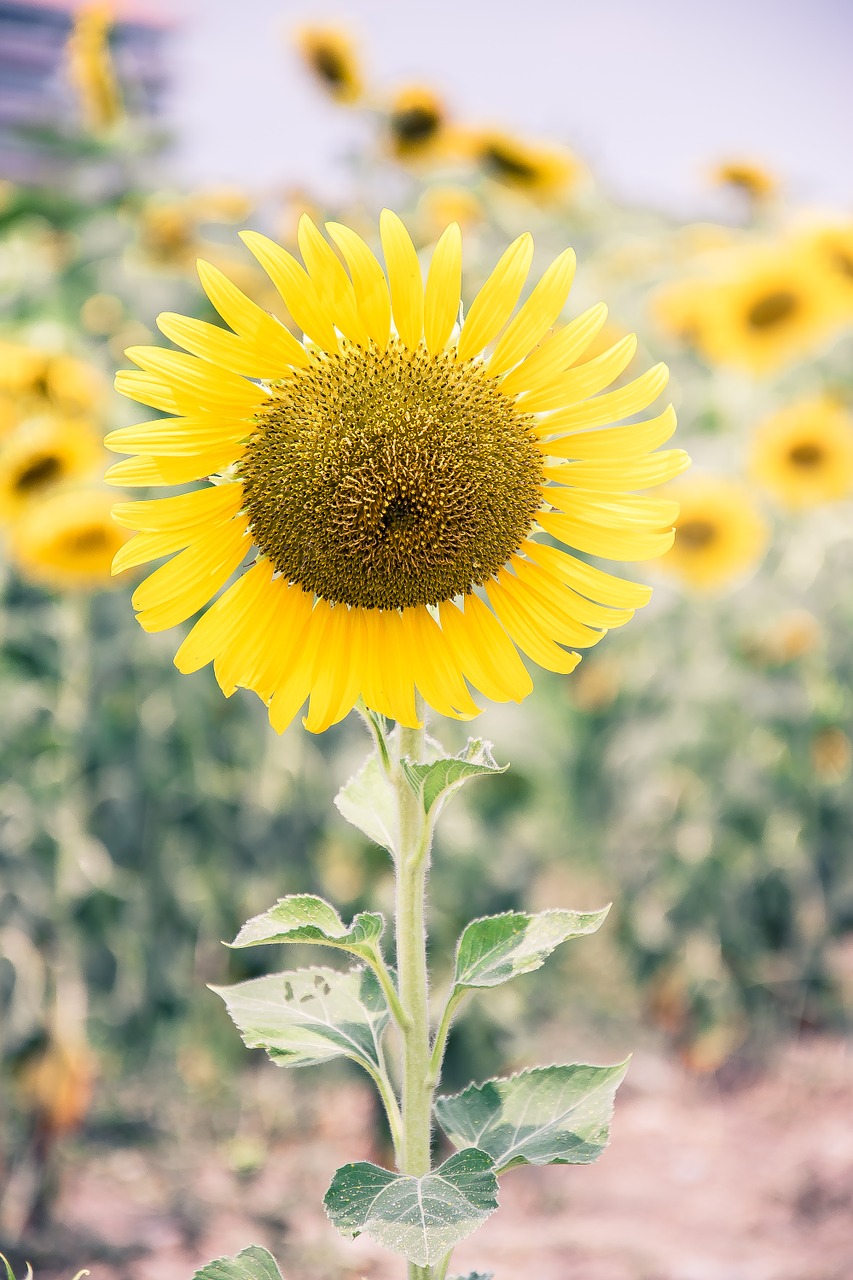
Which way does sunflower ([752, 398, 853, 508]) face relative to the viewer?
toward the camera

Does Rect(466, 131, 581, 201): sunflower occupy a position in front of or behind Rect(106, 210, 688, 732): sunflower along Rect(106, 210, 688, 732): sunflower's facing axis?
behind

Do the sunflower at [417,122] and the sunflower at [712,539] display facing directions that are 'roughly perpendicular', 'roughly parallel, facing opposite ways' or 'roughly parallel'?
roughly parallel

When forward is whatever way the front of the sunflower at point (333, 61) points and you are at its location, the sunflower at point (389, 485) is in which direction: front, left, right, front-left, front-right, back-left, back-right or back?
front-left

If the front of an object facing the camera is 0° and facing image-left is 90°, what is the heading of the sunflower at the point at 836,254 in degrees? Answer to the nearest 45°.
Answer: approximately 0°

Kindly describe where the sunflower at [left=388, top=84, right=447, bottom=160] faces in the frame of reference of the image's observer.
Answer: facing the viewer

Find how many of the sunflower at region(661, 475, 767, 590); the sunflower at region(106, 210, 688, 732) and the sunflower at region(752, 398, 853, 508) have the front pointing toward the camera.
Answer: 3

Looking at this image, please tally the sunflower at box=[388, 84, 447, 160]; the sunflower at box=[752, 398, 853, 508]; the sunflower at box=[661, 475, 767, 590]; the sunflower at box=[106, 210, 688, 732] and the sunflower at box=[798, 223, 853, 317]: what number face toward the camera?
5

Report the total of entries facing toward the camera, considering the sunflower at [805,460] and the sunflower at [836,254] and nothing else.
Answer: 2

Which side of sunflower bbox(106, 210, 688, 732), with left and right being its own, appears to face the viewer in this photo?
front

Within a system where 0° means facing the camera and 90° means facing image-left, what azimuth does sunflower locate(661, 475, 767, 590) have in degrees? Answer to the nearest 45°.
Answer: approximately 0°
